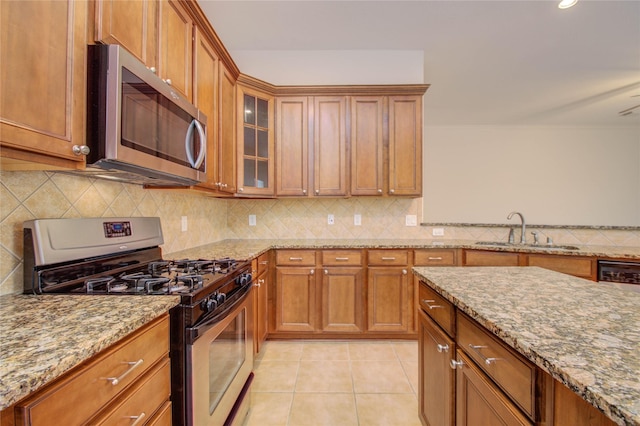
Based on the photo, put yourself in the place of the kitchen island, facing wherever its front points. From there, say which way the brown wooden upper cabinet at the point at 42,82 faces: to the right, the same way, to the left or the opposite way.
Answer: the opposite way

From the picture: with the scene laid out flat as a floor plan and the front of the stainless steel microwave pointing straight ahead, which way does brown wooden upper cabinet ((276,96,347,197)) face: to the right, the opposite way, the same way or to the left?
to the right

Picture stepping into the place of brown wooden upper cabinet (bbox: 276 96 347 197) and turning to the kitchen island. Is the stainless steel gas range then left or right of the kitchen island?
right

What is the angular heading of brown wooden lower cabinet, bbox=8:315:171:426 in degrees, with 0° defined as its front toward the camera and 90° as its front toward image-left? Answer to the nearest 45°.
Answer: approximately 315°

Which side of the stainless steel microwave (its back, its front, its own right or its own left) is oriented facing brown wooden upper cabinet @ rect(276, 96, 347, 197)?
left

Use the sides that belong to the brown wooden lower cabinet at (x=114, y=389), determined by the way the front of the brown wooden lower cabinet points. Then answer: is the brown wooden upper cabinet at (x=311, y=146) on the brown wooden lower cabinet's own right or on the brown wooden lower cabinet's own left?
on the brown wooden lower cabinet's own left

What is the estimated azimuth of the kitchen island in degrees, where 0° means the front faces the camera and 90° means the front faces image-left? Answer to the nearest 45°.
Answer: approximately 45°
